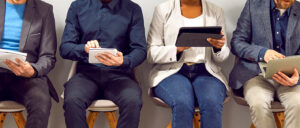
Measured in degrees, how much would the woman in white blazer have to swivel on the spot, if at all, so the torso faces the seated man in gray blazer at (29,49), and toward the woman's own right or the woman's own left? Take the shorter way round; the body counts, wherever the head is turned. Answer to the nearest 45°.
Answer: approximately 90° to the woman's own right

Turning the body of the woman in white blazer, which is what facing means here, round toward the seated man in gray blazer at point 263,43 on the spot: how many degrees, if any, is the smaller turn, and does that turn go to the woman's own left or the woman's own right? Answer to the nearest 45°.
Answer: approximately 90° to the woman's own left

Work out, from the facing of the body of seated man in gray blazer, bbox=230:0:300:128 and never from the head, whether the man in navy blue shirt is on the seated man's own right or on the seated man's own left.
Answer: on the seated man's own right

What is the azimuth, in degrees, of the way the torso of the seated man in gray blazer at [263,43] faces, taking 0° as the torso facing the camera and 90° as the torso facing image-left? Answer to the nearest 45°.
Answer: approximately 0°

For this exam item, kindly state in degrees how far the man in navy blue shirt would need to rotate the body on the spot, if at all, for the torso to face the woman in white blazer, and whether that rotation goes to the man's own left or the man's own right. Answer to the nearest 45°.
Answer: approximately 90° to the man's own left

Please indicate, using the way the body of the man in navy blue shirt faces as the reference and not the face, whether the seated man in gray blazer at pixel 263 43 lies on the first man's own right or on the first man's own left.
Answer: on the first man's own left
